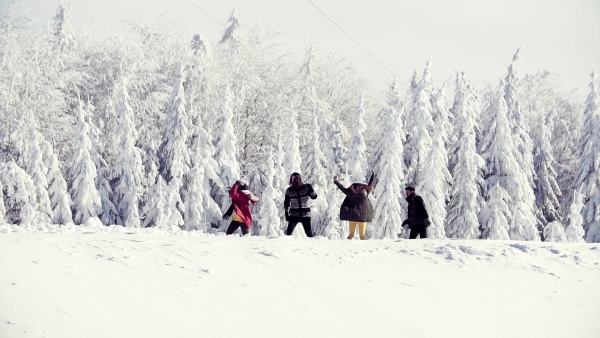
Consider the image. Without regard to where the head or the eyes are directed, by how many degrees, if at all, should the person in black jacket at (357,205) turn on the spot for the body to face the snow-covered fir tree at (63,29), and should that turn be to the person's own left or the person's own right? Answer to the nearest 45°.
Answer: approximately 45° to the person's own left

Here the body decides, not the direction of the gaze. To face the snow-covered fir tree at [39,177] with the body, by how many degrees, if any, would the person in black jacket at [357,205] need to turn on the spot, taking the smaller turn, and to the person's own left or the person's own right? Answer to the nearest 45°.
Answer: approximately 45° to the person's own left

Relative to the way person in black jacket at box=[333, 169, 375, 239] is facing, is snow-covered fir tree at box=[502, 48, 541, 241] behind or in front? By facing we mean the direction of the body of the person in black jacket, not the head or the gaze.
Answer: in front

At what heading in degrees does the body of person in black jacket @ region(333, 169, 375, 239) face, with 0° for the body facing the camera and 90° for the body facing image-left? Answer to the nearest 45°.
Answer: approximately 180°

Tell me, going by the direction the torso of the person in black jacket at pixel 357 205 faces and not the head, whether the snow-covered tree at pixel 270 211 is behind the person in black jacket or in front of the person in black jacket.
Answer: in front

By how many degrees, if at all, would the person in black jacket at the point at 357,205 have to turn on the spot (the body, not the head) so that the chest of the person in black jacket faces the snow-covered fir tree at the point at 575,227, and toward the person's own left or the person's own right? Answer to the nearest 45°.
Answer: approximately 45° to the person's own right
